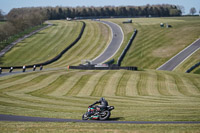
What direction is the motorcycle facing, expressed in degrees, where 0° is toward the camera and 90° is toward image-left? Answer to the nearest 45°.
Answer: approximately 90°
